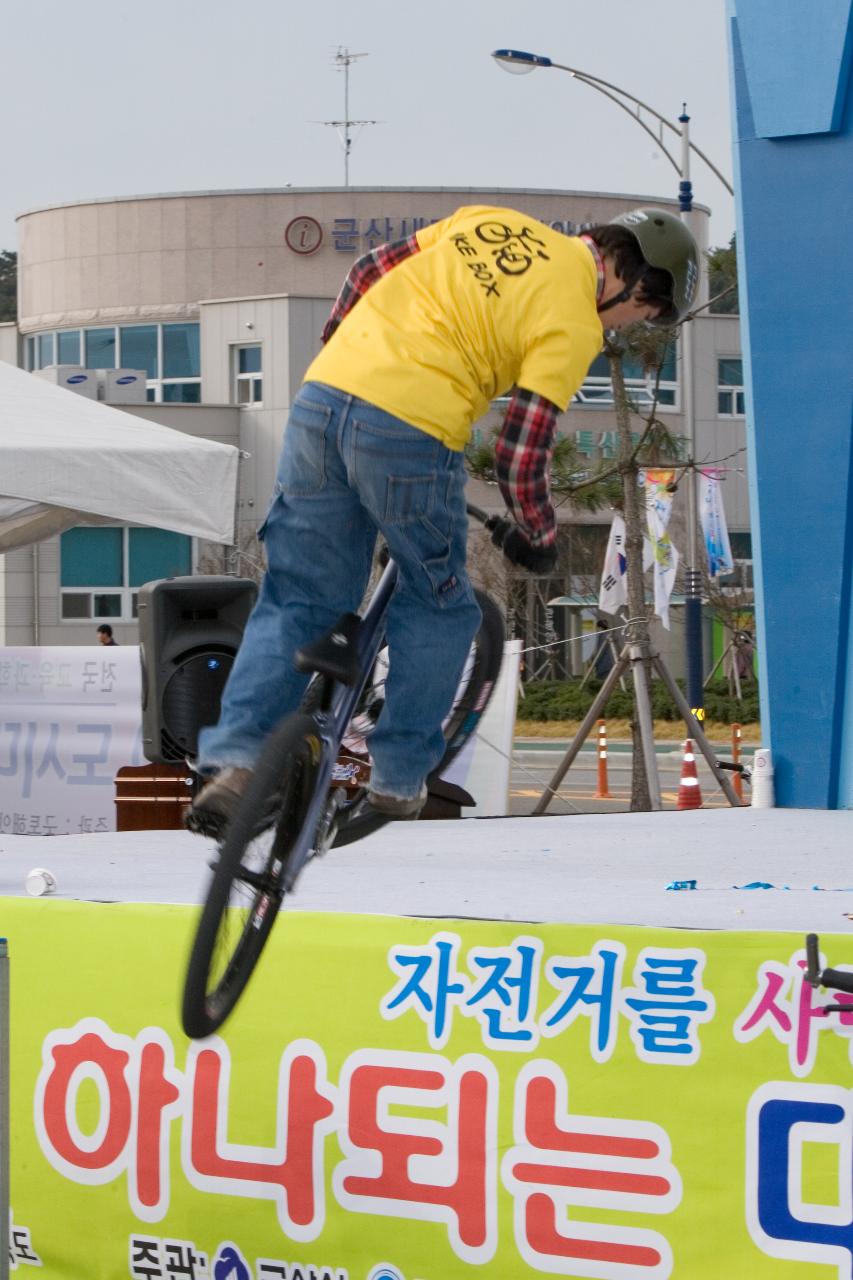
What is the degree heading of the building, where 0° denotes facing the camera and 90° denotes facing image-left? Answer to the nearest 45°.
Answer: approximately 0°

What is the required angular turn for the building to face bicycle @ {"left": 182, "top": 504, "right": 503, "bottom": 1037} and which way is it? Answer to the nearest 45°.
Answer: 0° — it already faces it

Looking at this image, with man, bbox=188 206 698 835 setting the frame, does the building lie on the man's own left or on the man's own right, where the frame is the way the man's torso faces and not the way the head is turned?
on the man's own left

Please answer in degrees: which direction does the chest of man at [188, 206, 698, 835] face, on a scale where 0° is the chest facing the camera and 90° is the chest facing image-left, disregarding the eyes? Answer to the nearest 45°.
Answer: approximately 225°

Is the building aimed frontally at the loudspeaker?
yes

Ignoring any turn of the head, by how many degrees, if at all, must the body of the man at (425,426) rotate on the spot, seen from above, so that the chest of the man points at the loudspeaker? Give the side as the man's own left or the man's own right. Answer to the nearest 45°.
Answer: approximately 45° to the man's own left

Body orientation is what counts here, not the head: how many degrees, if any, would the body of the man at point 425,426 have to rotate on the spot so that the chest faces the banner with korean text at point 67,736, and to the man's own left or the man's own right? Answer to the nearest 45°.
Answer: approximately 45° to the man's own left

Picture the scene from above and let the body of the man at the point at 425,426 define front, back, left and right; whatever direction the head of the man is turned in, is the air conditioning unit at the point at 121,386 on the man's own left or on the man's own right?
on the man's own left

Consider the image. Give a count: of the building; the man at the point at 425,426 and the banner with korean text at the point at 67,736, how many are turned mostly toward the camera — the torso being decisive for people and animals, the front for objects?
1

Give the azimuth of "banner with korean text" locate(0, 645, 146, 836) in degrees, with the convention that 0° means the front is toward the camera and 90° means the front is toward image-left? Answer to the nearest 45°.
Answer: approximately 180°
